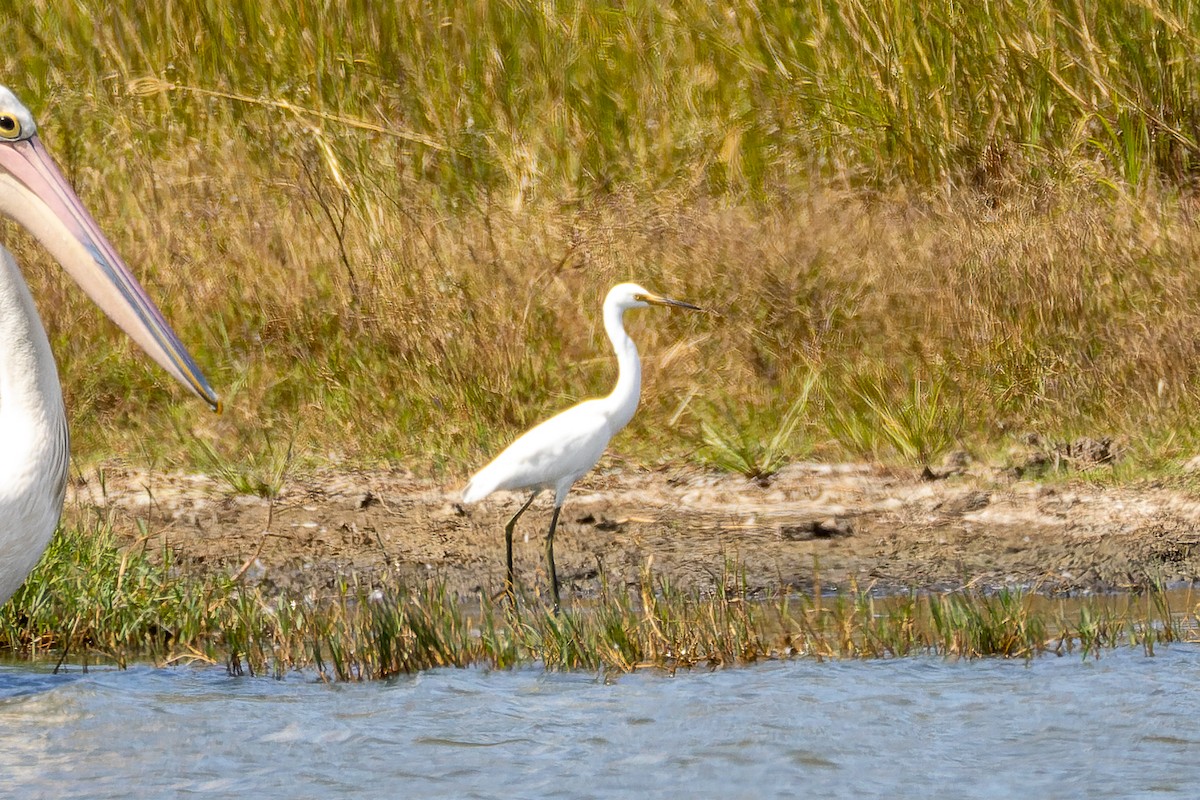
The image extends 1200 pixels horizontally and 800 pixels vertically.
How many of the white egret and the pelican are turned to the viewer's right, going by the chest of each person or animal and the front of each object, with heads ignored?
2

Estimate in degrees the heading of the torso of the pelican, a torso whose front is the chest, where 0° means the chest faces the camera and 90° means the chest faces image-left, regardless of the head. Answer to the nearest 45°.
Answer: approximately 270°

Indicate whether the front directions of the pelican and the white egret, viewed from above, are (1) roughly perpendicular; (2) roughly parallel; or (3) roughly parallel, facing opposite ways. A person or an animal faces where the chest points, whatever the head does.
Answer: roughly parallel

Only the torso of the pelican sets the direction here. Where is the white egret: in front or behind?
in front

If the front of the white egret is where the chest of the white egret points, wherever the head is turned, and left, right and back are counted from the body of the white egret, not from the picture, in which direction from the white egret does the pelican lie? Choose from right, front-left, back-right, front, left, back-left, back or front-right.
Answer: back-right

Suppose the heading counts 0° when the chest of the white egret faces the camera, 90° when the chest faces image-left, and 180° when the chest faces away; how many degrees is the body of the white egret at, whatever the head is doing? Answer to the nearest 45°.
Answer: approximately 270°
